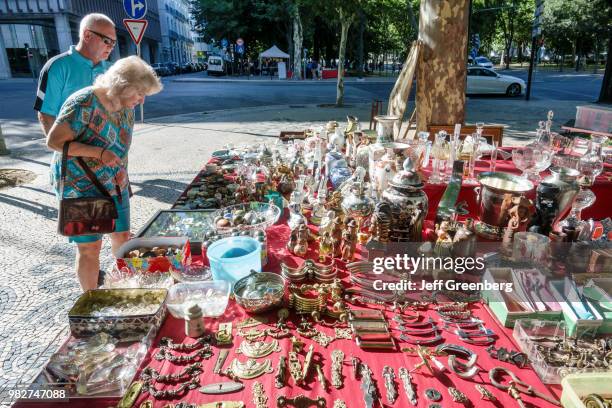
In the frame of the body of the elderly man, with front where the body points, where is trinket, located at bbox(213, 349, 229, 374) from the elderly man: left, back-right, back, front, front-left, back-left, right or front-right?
front-right

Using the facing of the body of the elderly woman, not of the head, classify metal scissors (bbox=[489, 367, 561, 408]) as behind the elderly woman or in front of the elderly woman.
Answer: in front

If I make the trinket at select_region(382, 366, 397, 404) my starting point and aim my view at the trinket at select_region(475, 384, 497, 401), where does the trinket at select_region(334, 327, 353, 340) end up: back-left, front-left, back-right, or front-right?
back-left

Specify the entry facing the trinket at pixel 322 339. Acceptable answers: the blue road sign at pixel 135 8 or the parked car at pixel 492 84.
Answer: the blue road sign

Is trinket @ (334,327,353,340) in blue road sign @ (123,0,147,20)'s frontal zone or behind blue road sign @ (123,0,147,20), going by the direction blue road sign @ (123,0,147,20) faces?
frontal zone

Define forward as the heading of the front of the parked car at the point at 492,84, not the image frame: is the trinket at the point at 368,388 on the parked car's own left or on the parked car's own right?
on the parked car's own right

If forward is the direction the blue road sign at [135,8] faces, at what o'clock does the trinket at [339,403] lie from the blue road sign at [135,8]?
The trinket is roughly at 12 o'clock from the blue road sign.

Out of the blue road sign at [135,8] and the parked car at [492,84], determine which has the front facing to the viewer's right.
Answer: the parked car

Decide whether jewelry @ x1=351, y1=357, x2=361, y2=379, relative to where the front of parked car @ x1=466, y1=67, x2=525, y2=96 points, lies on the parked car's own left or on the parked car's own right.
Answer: on the parked car's own right

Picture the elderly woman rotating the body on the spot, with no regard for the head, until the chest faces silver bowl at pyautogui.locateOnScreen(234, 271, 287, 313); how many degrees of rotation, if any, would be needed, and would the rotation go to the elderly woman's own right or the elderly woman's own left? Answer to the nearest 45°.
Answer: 0° — they already face it

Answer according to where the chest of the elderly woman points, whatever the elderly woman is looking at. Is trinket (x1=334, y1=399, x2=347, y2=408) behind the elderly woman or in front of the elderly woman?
in front
